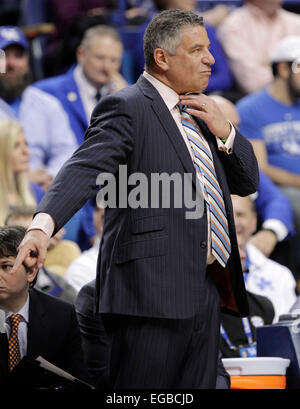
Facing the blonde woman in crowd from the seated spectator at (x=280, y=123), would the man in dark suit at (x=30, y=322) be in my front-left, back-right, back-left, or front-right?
front-left

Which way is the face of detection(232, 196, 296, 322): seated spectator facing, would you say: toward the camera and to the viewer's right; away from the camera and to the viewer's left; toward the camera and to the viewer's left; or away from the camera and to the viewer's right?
toward the camera and to the viewer's left

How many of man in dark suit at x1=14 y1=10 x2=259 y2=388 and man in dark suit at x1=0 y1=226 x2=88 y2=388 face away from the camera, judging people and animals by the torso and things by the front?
0

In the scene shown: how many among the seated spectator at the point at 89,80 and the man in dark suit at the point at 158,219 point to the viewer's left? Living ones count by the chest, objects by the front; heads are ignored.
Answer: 0

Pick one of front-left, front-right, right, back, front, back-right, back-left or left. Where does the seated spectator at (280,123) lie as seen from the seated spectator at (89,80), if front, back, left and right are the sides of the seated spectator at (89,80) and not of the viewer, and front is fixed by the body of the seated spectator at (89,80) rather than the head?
front-left

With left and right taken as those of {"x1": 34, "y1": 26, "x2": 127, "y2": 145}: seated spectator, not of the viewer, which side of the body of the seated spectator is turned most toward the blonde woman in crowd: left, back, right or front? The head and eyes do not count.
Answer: right

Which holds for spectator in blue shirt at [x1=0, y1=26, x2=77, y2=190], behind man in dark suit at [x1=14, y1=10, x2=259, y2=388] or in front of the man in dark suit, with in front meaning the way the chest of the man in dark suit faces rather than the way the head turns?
behind

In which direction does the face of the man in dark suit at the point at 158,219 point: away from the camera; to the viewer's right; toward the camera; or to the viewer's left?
to the viewer's right

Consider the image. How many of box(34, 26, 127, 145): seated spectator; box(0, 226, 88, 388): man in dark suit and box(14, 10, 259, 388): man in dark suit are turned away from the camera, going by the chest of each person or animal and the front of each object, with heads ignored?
0

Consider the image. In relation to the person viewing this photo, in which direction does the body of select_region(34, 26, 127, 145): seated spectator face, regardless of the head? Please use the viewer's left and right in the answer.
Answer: facing the viewer and to the right of the viewer

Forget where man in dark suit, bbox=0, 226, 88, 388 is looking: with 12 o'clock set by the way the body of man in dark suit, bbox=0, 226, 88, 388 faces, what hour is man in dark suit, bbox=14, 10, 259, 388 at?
man in dark suit, bbox=14, 10, 259, 388 is roughly at 9 o'clock from man in dark suit, bbox=0, 226, 88, 388.

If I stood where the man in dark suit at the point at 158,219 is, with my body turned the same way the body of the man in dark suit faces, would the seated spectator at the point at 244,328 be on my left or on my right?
on my left

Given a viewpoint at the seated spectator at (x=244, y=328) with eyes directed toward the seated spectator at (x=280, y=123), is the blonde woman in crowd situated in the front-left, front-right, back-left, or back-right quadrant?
front-left

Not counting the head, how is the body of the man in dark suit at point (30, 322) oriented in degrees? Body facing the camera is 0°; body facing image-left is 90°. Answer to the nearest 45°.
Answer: approximately 45°

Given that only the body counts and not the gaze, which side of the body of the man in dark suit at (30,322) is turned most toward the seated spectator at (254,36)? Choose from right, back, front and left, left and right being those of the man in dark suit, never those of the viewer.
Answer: back

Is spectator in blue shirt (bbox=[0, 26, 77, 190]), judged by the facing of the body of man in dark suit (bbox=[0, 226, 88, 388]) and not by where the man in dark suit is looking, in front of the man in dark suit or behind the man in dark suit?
behind

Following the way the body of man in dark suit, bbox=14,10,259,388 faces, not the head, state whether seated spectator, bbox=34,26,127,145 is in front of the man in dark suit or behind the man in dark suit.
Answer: behind
